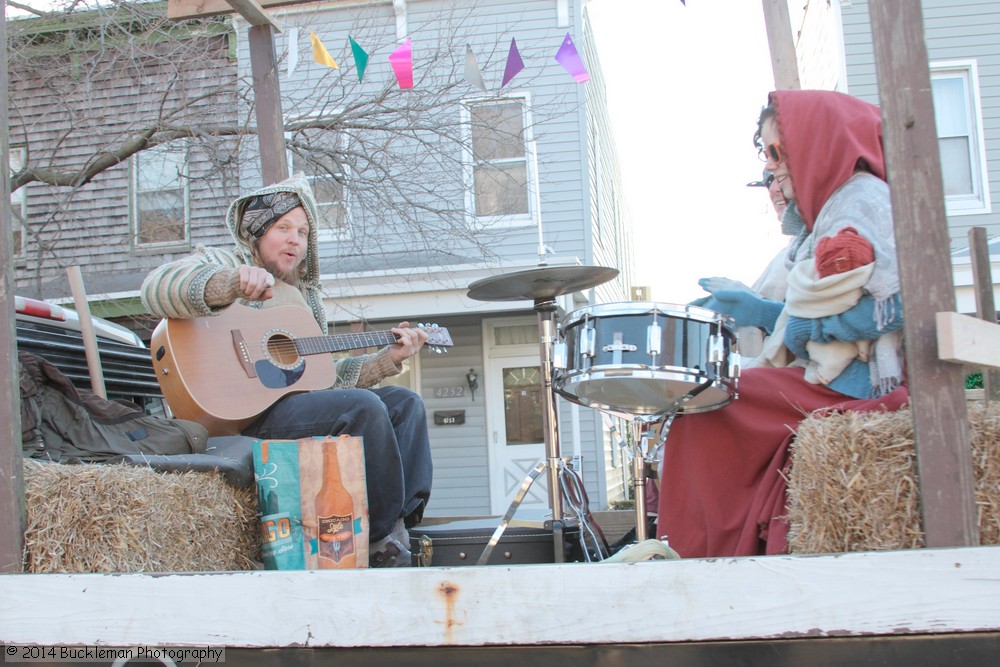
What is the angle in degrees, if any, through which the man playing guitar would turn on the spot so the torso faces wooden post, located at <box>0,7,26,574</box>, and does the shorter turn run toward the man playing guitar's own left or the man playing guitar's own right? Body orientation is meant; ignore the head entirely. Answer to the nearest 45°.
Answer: approximately 90° to the man playing guitar's own right

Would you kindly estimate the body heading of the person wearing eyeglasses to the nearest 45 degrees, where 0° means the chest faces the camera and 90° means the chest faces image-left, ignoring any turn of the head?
approximately 90°

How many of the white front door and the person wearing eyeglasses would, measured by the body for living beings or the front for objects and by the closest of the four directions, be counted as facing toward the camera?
1

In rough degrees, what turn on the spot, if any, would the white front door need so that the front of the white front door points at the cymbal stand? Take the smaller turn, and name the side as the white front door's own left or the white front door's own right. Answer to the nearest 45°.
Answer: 0° — it already faces it

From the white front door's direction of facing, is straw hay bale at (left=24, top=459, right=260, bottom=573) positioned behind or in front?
in front

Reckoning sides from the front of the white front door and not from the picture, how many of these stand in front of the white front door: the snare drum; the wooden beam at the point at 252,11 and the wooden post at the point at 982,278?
3

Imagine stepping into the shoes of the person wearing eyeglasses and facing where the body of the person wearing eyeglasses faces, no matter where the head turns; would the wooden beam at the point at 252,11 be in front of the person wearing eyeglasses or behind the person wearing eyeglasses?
in front

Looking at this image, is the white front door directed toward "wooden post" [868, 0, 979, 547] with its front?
yes

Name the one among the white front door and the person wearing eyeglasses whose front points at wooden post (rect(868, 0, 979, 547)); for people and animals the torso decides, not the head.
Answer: the white front door

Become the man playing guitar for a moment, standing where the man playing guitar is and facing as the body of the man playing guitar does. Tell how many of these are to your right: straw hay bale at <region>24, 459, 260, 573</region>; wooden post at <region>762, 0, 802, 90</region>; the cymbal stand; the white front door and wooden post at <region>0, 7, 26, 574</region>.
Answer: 2

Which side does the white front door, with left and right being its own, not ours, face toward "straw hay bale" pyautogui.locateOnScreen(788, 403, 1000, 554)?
front

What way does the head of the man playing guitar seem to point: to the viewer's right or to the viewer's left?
to the viewer's right

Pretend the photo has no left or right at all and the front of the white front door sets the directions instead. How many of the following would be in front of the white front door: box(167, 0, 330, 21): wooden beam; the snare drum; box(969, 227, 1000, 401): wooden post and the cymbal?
4
